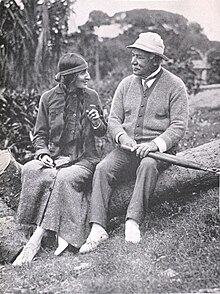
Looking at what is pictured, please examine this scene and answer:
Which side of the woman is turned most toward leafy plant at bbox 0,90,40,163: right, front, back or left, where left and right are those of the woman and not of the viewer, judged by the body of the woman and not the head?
back

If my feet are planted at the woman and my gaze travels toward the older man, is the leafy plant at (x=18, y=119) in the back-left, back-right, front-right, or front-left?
back-left

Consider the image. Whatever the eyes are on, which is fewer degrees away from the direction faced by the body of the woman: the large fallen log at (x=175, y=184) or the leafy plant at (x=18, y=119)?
the large fallen log

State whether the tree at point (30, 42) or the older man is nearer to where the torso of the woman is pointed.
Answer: the older man

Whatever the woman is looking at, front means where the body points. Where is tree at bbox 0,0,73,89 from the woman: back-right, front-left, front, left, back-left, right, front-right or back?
back

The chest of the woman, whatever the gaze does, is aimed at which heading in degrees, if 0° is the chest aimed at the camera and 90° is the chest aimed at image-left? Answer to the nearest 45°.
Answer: approximately 0°

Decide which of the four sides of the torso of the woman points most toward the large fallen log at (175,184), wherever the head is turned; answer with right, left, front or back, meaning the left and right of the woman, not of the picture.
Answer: left

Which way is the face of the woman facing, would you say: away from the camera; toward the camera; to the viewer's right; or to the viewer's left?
to the viewer's right

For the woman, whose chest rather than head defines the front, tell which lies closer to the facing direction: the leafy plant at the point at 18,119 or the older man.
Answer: the older man
